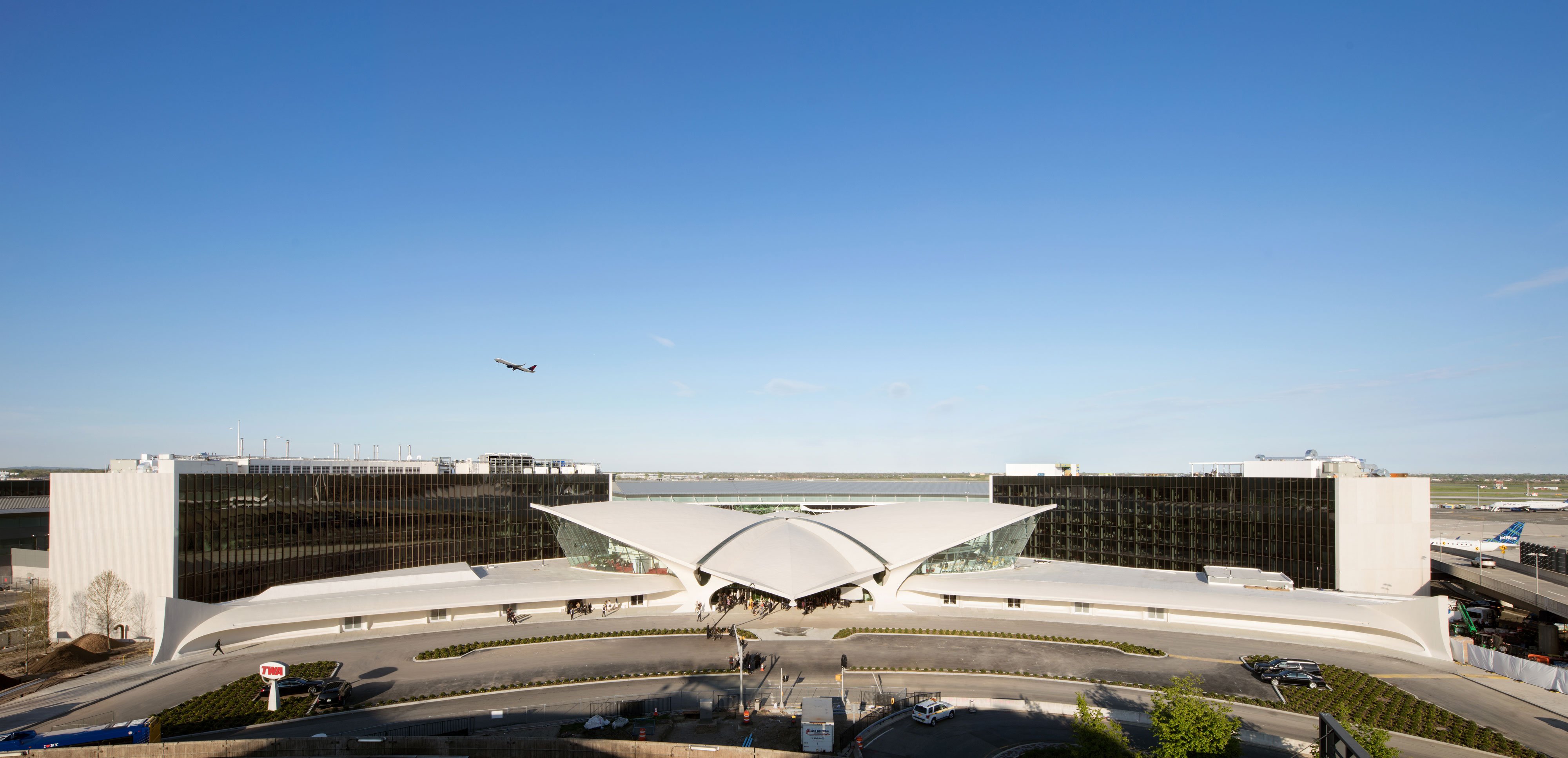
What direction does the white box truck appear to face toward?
away from the camera

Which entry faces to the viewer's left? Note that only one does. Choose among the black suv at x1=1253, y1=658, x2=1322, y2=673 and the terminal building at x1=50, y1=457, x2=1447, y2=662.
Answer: the black suv

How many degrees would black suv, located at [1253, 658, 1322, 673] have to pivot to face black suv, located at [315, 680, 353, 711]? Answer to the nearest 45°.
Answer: approximately 45° to its left

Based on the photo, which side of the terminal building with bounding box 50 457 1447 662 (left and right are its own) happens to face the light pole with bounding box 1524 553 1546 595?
left

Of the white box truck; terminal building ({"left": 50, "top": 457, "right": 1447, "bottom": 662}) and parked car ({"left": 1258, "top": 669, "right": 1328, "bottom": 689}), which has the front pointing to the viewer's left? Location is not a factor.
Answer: the parked car

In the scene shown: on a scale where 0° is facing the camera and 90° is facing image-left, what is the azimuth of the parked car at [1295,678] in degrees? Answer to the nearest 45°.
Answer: approximately 90°

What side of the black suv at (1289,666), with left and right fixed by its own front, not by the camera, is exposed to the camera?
left

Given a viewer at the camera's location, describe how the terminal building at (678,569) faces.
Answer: facing the viewer

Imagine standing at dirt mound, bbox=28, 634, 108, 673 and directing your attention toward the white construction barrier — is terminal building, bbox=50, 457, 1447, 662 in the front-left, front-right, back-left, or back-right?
front-left
